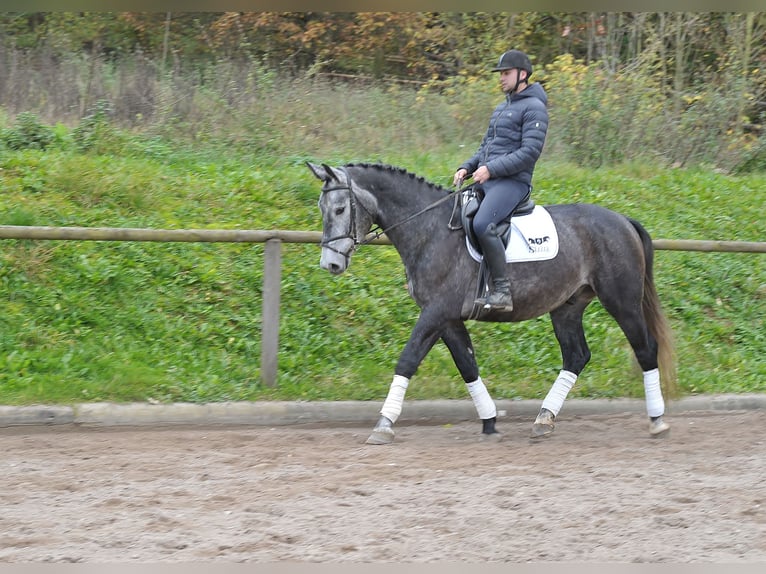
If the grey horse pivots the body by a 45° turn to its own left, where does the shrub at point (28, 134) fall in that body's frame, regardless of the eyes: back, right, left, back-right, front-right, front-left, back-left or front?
right

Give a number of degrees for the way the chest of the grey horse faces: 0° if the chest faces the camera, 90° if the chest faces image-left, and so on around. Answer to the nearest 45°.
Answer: approximately 90°
